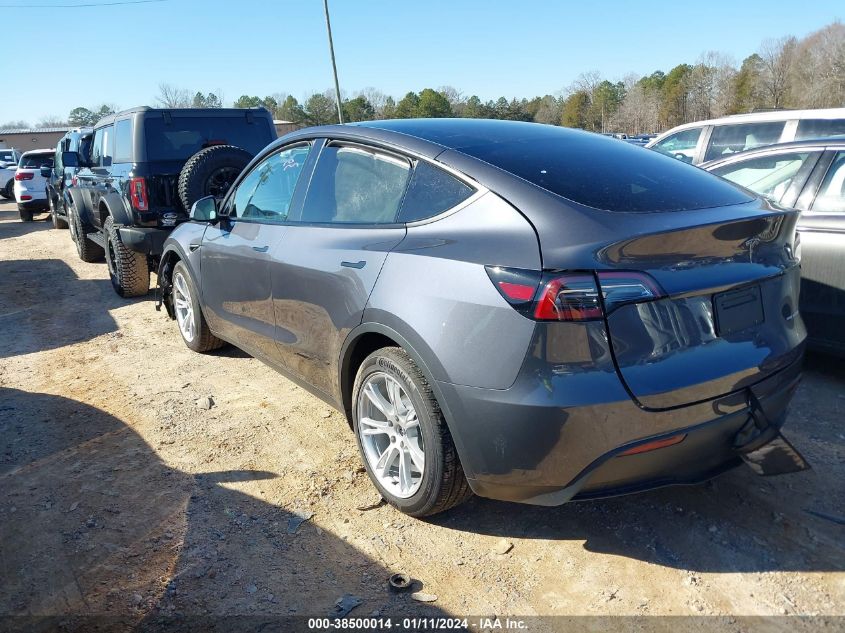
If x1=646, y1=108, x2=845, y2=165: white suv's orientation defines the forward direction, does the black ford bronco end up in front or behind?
in front

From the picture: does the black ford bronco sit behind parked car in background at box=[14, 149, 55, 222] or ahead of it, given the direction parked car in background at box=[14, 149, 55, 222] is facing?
behind

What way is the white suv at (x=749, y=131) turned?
to the viewer's left

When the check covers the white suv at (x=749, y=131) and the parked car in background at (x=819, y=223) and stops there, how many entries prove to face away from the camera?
0

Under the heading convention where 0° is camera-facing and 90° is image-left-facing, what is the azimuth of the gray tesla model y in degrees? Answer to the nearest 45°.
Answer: approximately 135°

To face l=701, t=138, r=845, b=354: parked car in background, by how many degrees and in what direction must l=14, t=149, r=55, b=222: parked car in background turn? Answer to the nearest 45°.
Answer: approximately 180°

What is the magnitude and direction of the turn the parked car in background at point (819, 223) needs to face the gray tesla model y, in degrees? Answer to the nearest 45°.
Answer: approximately 90° to its left

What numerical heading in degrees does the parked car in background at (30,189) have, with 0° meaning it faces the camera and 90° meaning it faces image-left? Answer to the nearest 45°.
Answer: approximately 180°

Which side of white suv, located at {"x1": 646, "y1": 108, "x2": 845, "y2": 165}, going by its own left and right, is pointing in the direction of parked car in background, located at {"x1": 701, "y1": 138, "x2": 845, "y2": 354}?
left

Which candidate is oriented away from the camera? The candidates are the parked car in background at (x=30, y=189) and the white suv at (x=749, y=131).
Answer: the parked car in background

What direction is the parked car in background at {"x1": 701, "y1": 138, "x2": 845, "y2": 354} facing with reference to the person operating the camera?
facing to the left of the viewer

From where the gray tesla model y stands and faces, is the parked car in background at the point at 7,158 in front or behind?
in front
